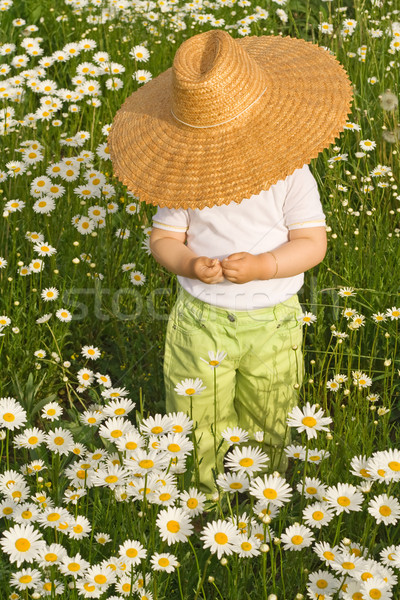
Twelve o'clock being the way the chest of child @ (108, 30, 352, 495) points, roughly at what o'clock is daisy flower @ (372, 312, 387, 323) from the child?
The daisy flower is roughly at 8 o'clock from the child.

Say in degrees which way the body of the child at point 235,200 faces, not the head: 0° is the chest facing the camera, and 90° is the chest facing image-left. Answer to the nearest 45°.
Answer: approximately 0°

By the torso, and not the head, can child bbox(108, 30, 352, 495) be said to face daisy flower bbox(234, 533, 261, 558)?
yes

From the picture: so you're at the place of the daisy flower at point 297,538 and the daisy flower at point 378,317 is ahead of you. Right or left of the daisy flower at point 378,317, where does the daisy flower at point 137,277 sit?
left

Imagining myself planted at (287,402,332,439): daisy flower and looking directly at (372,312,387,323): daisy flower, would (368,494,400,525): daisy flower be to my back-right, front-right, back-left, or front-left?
back-right

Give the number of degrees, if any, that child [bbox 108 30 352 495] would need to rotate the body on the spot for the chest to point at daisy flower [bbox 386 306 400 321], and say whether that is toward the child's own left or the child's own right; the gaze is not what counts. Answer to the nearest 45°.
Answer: approximately 135° to the child's own left
